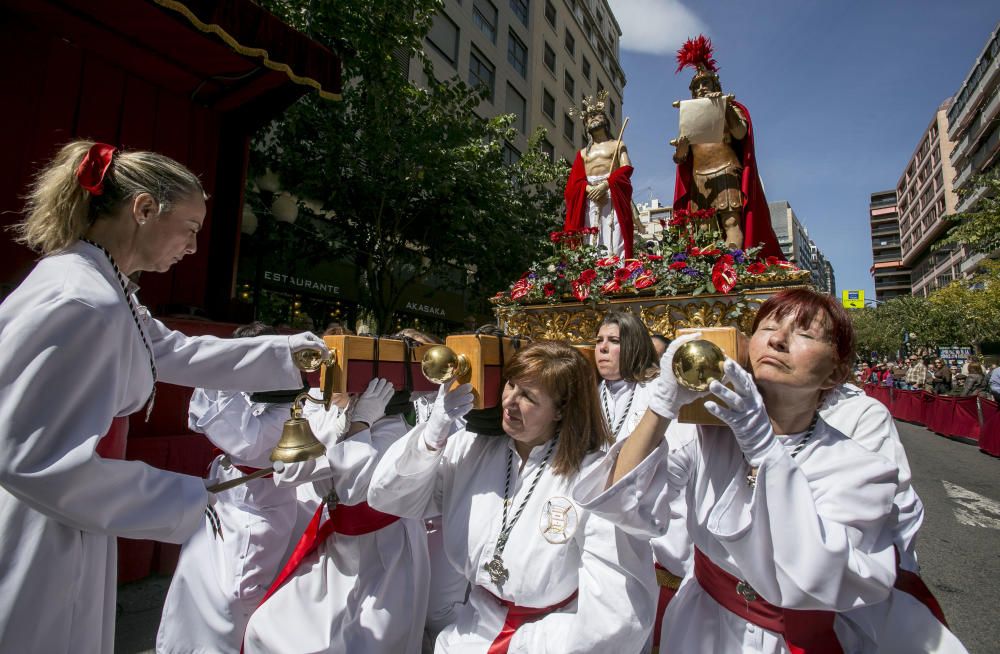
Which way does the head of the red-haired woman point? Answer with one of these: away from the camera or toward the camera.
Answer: toward the camera

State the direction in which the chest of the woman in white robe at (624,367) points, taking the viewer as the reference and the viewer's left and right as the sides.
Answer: facing the viewer and to the left of the viewer

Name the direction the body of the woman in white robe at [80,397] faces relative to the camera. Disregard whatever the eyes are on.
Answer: to the viewer's right

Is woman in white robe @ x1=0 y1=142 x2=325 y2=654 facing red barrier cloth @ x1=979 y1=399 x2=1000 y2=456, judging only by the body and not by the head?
yes

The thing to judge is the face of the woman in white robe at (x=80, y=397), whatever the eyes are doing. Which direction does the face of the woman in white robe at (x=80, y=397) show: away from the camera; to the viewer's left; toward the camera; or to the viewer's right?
to the viewer's right

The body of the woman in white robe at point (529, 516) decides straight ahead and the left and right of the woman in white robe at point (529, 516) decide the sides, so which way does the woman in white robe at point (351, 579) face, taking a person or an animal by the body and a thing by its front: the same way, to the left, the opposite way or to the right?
the same way

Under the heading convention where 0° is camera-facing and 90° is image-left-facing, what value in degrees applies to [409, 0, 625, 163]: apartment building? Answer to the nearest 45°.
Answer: approximately 315°

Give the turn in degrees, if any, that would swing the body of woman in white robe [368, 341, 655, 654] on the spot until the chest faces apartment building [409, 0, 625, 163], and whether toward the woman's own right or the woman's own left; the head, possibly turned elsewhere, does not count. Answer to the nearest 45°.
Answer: approximately 135° to the woman's own right

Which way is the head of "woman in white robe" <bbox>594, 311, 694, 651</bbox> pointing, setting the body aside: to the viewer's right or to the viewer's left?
to the viewer's left

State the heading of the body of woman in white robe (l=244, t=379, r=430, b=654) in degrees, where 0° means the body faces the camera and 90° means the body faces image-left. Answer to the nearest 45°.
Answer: approximately 45°

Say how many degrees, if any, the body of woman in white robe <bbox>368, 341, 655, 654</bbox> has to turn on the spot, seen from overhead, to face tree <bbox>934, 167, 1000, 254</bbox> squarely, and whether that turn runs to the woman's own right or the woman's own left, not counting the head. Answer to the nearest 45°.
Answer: approximately 180°

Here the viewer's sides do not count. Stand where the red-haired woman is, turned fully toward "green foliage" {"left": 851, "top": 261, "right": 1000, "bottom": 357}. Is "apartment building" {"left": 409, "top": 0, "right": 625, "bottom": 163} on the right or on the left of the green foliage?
left
